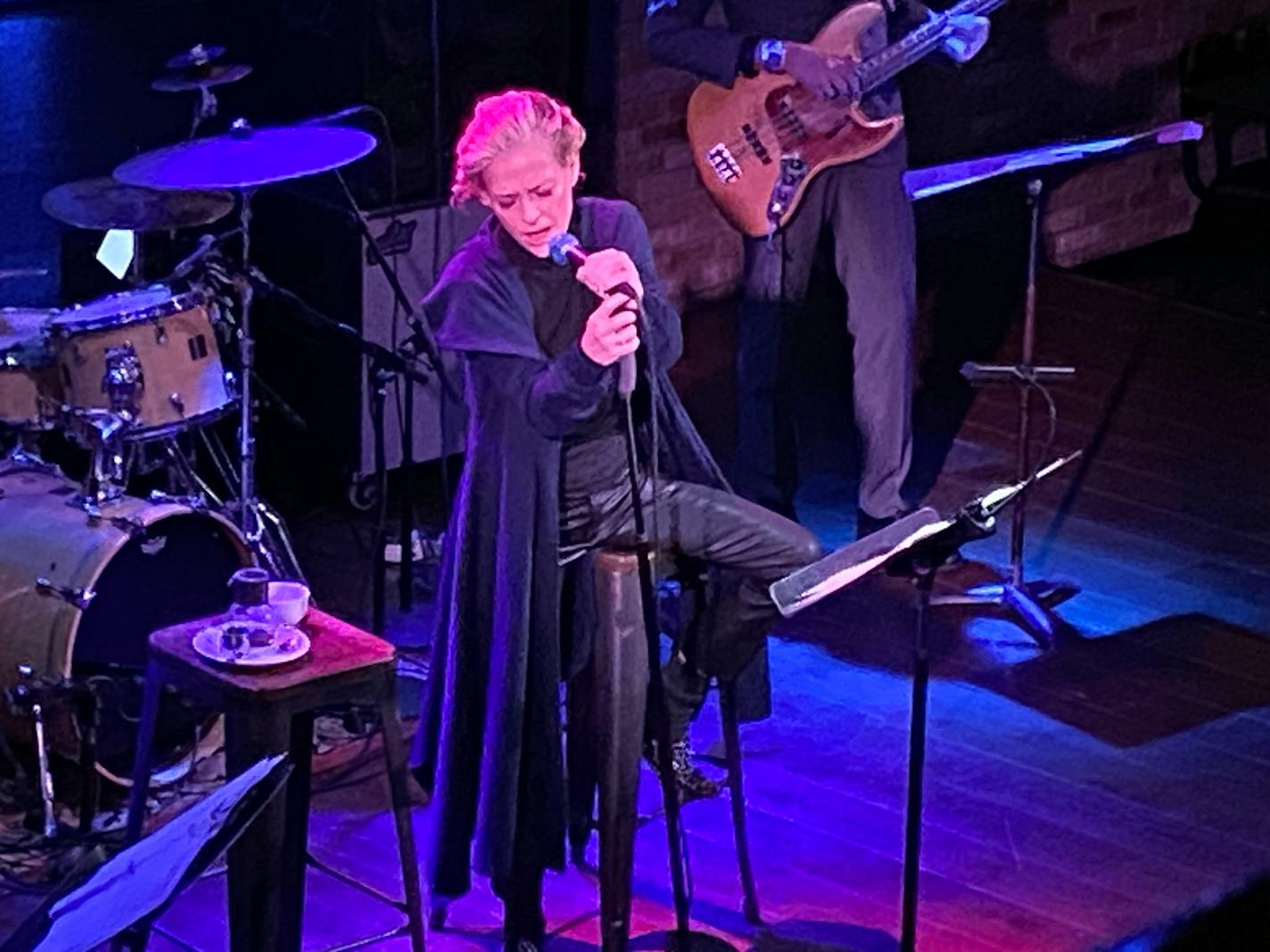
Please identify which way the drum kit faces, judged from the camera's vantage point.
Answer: facing the viewer and to the right of the viewer

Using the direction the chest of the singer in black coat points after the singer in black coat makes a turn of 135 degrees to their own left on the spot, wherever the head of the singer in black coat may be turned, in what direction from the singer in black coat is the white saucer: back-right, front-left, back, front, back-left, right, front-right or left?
back-left

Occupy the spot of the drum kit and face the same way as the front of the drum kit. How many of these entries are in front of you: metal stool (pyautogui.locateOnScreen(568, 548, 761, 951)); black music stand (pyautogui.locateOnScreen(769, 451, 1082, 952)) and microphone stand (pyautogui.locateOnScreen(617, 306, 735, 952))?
3

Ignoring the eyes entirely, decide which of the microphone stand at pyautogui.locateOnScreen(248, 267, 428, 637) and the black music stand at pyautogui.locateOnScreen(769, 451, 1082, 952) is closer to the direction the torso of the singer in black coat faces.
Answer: the black music stand

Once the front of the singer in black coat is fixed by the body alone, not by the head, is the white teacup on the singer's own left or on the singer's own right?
on the singer's own right

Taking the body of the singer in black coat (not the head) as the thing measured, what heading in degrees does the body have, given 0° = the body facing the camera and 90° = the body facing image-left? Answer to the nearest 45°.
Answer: approximately 315°

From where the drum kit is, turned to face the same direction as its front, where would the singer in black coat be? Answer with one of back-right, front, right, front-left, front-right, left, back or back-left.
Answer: front

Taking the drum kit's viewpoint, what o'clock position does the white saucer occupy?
The white saucer is roughly at 1 o'clock from the drum kit.

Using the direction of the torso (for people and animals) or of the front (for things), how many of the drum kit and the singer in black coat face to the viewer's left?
0

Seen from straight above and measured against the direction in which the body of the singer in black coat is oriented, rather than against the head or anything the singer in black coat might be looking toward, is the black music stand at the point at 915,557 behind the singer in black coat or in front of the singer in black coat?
in front

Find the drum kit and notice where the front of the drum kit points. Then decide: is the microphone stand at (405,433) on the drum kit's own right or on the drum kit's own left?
on the drum kit's own left

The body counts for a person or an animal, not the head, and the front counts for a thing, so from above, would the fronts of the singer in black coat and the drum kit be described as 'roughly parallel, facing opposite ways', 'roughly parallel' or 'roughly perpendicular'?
roughly parallel
